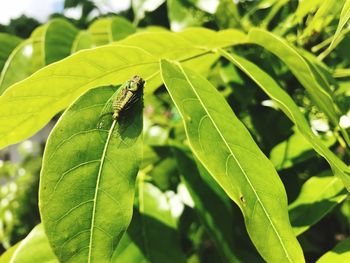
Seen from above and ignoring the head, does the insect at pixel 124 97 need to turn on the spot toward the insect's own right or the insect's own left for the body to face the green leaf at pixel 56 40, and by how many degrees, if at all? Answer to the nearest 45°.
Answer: approximately 45° to the insect's own left

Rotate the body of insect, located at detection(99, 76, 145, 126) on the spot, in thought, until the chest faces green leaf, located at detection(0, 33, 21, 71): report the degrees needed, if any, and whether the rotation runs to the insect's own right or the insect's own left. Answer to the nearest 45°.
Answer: approximately 90° to the insect's own left

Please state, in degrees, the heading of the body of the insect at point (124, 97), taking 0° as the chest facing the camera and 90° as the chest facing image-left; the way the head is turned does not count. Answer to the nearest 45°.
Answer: approximately 225°
